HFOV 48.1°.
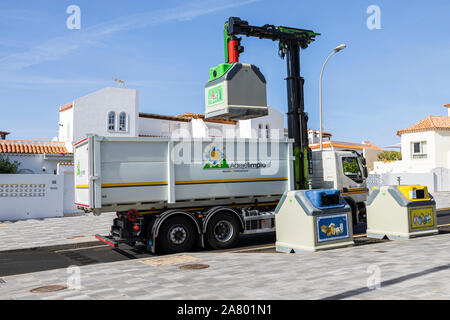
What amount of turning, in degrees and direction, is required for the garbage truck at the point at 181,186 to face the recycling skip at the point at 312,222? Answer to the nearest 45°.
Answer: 0° — it already faces it

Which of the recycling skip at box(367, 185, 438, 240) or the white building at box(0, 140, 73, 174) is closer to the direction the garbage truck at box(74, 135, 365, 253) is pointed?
the recycling skip

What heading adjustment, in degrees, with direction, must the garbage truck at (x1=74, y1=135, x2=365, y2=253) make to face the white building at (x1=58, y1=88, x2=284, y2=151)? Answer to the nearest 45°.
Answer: approximately 90° to its left

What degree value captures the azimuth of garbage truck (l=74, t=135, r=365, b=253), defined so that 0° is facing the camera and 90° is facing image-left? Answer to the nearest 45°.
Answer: approximately 270°

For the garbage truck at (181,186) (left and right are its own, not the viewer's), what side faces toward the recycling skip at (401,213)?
front

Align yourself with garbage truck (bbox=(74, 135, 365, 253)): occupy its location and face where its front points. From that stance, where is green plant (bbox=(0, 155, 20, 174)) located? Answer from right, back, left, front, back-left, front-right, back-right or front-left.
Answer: back-left

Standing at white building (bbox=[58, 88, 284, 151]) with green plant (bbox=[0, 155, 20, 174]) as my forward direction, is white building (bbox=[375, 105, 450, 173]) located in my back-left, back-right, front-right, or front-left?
back-left

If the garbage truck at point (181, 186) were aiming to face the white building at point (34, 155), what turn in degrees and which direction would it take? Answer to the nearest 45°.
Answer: approximately 135° to its left
